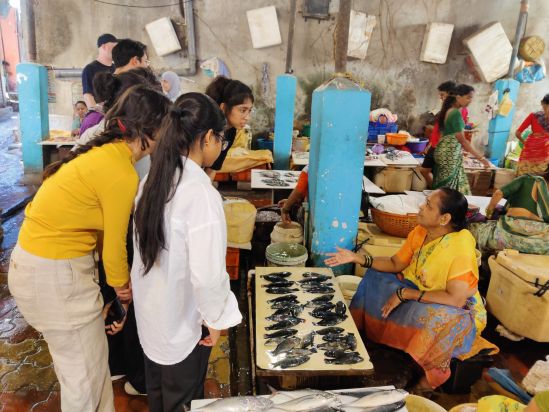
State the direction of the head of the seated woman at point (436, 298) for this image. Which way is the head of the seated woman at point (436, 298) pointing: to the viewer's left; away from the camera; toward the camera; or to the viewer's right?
to the viewer's left

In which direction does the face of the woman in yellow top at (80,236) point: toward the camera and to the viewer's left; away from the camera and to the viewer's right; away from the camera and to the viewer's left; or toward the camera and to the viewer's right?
away from the camera and to the viewer's right

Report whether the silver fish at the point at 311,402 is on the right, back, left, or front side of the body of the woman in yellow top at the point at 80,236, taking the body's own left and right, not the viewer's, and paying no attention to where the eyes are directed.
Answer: right

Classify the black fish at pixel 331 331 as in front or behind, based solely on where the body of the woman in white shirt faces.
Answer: in front

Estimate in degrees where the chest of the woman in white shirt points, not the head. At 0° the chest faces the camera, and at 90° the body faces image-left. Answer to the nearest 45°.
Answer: approximately 225°

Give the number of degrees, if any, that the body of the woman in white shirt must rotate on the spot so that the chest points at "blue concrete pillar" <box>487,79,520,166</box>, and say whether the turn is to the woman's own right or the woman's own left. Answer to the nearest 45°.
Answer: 0° — they already face it

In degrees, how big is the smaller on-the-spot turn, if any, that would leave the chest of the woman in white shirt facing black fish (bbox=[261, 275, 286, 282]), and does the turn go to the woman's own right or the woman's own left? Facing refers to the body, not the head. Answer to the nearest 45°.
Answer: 0° — they already face it

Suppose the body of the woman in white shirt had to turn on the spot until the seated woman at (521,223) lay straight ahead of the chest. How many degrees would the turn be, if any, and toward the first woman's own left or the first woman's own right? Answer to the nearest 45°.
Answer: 0° — they already face them

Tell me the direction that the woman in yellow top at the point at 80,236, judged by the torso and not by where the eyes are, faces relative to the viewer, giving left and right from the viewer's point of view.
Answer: facing away from the viewer and to the right of the viewer

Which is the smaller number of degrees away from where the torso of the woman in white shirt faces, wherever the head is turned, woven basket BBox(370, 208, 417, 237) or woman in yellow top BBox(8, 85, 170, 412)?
the woven basket

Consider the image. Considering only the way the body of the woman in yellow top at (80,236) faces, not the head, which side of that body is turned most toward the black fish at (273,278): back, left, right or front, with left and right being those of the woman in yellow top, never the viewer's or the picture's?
front

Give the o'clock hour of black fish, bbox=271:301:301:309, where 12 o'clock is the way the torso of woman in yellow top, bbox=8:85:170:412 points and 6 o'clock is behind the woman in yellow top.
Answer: The black fish is roughly at 1 o'clock from the woman in yellow top.

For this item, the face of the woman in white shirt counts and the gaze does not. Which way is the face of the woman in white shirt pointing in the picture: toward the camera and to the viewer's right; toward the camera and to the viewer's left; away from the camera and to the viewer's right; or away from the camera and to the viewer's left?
away from the camera and to the viewer's right

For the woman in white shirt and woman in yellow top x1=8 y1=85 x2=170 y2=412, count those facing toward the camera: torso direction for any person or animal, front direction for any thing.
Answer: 0

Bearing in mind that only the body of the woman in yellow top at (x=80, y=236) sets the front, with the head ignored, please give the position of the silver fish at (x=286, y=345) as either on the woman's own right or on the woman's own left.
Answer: on the woman's own right

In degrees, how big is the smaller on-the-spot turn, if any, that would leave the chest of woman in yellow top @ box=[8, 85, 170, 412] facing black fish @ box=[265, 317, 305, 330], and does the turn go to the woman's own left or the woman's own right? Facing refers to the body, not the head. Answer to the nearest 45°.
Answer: approximately 45° to the woman's own right

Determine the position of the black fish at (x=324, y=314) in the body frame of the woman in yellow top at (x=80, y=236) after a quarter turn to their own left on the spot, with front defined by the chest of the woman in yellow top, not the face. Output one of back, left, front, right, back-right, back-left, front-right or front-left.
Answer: back-right
